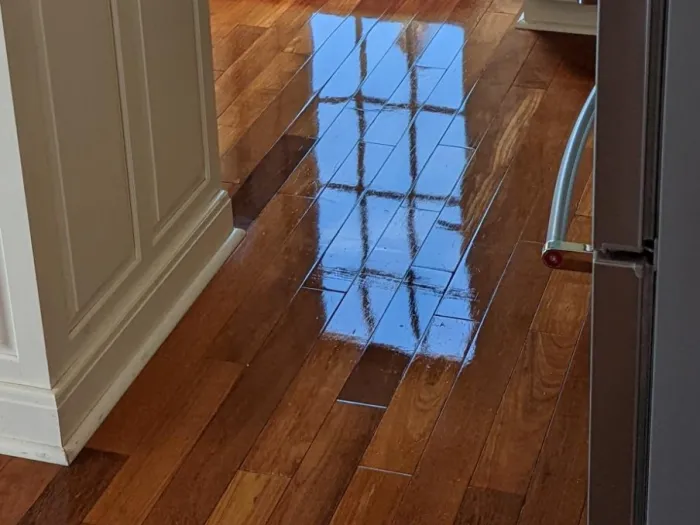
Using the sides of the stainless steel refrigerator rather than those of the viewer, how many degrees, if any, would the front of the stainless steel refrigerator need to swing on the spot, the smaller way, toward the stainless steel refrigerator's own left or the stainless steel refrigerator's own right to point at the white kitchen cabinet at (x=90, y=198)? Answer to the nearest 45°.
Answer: approximately 45° to the stainless steel refrigerator's own right

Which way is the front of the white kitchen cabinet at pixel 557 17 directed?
toward the camera

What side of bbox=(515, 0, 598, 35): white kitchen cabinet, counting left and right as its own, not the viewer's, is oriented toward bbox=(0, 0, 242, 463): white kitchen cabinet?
front

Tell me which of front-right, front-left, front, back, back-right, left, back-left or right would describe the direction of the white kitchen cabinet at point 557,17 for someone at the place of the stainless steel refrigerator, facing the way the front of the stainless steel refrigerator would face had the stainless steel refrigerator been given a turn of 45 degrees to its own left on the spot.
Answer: back-right

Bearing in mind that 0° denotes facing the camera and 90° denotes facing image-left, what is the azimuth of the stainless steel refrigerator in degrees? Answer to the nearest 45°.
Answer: approximately 90°
